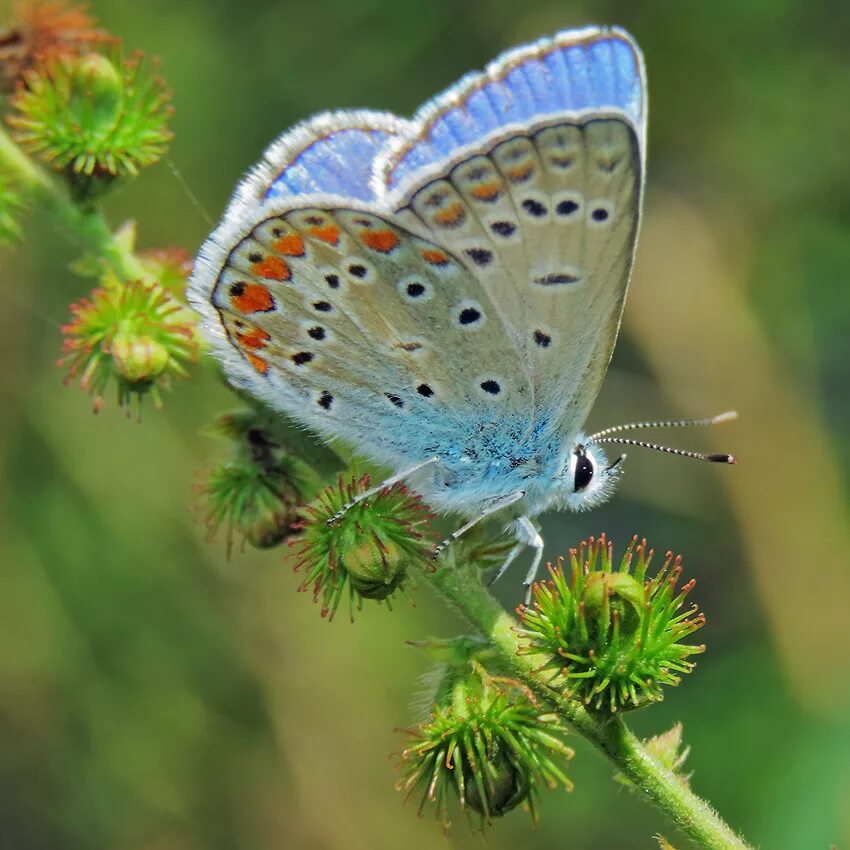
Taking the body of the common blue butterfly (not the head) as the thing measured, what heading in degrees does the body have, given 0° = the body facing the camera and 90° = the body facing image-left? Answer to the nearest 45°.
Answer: approximately 270°

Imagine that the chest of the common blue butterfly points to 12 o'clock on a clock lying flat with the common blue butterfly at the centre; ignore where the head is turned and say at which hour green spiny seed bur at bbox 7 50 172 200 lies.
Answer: The green spiny seed bur is roughly at 6 o'clock from the common blue butterfly.

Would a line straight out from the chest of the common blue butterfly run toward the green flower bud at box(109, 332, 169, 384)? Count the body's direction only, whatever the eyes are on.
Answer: no
